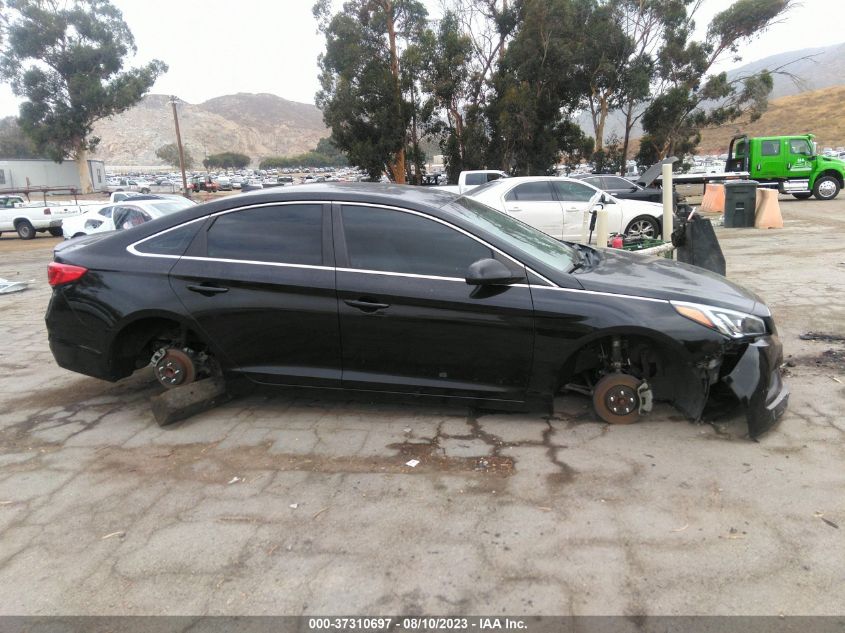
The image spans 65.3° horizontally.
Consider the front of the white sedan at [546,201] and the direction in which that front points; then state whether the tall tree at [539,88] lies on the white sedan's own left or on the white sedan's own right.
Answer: on the white sedan's own left

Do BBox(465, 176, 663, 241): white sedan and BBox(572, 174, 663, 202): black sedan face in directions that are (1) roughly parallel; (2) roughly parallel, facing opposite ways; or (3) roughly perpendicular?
roughly parallel

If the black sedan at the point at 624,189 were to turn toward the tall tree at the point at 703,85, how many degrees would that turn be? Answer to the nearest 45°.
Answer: approximately 90° to its left

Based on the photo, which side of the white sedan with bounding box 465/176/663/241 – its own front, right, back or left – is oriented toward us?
right

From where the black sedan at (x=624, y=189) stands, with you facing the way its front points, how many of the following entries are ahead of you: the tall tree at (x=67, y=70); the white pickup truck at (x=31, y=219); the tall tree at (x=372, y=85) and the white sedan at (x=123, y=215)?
0

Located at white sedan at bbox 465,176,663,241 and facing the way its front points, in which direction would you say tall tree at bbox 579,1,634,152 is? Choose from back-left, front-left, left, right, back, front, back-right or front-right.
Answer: left

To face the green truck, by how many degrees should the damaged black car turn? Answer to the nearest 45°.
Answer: approximately 45° to its left

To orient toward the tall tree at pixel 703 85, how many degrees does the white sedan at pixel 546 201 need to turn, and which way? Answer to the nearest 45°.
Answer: approximately 90° to its left

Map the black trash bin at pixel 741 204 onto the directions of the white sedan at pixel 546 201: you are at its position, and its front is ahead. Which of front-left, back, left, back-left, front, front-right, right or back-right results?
front-left

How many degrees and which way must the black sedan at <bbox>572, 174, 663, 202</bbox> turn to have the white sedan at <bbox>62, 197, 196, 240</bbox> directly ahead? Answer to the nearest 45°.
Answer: approximately 135° to its right

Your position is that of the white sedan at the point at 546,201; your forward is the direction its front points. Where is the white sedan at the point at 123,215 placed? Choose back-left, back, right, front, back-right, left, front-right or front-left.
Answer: back

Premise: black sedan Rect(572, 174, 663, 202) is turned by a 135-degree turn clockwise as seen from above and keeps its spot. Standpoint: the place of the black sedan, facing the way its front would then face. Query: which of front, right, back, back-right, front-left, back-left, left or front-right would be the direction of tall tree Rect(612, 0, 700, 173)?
back-right

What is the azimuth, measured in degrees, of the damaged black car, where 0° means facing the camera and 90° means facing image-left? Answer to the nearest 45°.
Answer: approximately 270°

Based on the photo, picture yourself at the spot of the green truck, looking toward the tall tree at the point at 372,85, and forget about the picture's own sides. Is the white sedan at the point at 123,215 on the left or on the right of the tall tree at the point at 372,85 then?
left

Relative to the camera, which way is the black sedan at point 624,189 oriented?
to the viewer's right

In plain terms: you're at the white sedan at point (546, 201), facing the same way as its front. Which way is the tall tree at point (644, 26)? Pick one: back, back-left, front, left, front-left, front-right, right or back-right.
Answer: left
